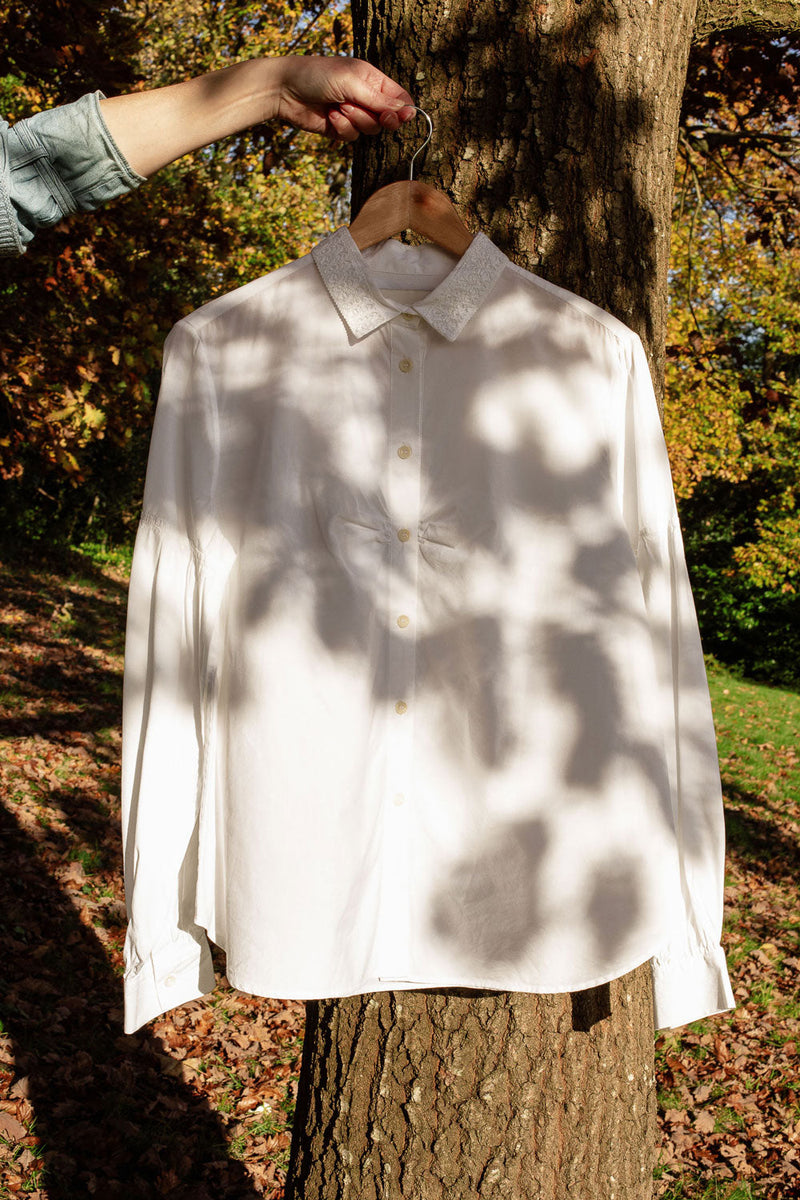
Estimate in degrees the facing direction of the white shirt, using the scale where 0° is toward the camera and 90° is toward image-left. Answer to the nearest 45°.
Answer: approximately 0°
